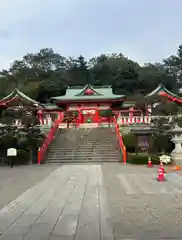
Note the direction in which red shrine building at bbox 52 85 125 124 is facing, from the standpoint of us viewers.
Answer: facing the viewer

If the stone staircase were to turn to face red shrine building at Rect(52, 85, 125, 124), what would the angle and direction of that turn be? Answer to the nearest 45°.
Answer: approximately 180°

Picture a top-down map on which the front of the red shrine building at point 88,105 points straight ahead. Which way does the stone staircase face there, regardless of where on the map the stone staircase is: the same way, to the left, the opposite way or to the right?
the same way

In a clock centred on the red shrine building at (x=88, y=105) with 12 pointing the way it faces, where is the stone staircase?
The stone staircase is roughly at 12 o'clock from the red shrine building.

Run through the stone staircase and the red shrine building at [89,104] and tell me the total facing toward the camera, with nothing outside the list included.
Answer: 2

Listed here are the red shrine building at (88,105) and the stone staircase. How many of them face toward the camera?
2

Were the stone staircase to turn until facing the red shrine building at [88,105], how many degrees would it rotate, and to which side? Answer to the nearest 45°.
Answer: approximately 180°

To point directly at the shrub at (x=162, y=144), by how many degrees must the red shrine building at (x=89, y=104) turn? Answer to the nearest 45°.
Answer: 0° — it already faces it

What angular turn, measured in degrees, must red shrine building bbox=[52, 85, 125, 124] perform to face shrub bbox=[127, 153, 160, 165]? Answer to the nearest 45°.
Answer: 0° — it already faces it

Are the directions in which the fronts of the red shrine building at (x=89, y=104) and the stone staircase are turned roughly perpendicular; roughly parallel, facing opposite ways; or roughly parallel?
roughly parallel

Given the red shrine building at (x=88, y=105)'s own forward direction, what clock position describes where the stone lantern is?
The stone lantern is roughly at 11 o'clock from the red shrine building.
